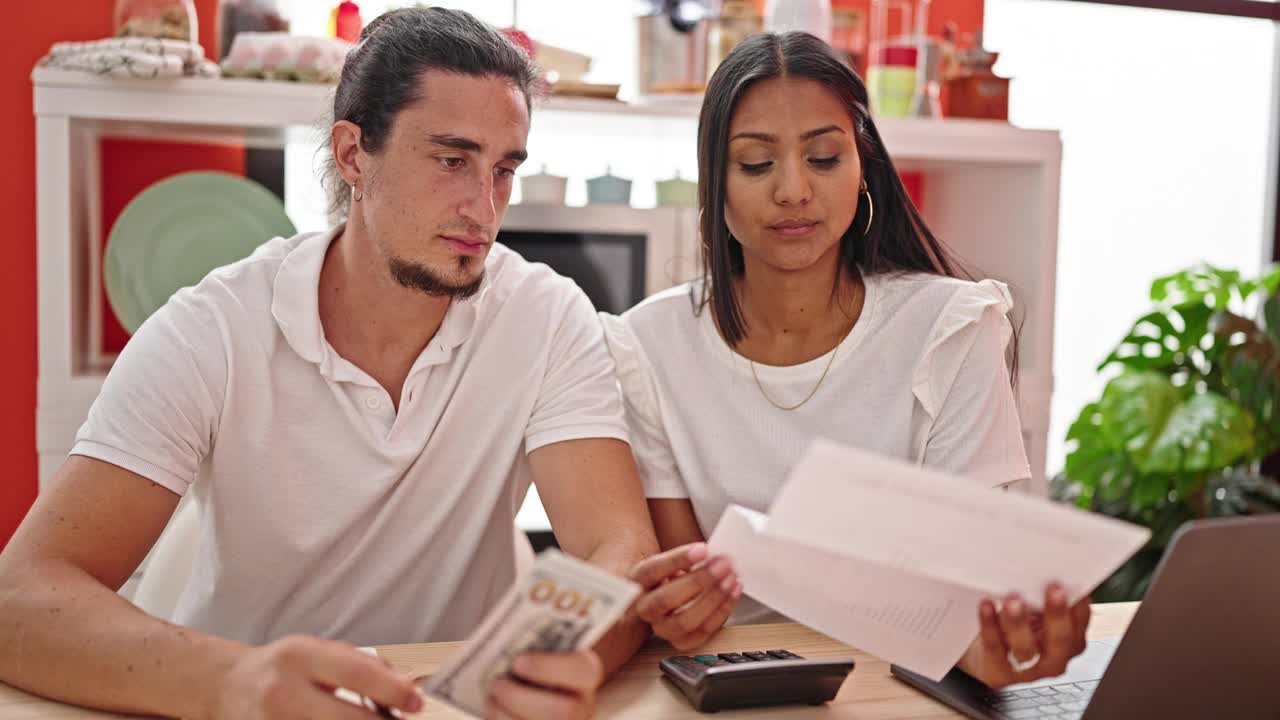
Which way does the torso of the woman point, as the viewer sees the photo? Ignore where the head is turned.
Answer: toward the camera

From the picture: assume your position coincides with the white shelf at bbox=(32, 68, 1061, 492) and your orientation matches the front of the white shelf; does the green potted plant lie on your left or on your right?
on your left

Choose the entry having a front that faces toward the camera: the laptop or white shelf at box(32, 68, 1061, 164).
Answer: the white shelf

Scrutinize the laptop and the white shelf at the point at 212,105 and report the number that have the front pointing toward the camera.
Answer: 1

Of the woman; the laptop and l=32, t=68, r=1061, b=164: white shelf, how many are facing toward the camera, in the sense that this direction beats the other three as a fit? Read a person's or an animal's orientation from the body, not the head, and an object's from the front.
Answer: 2

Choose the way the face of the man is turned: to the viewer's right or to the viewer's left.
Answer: to the viewer's right

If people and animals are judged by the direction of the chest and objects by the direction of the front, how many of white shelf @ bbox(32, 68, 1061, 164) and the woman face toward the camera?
2

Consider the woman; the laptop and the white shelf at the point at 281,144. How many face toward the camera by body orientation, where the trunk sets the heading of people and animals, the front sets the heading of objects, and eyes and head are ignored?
2

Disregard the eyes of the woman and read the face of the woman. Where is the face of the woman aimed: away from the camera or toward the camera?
toward the camera

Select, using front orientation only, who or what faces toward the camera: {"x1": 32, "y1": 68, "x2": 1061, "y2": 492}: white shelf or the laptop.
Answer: the white shelf

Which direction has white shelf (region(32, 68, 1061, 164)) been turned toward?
toward the camera

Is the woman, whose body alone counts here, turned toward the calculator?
yes
